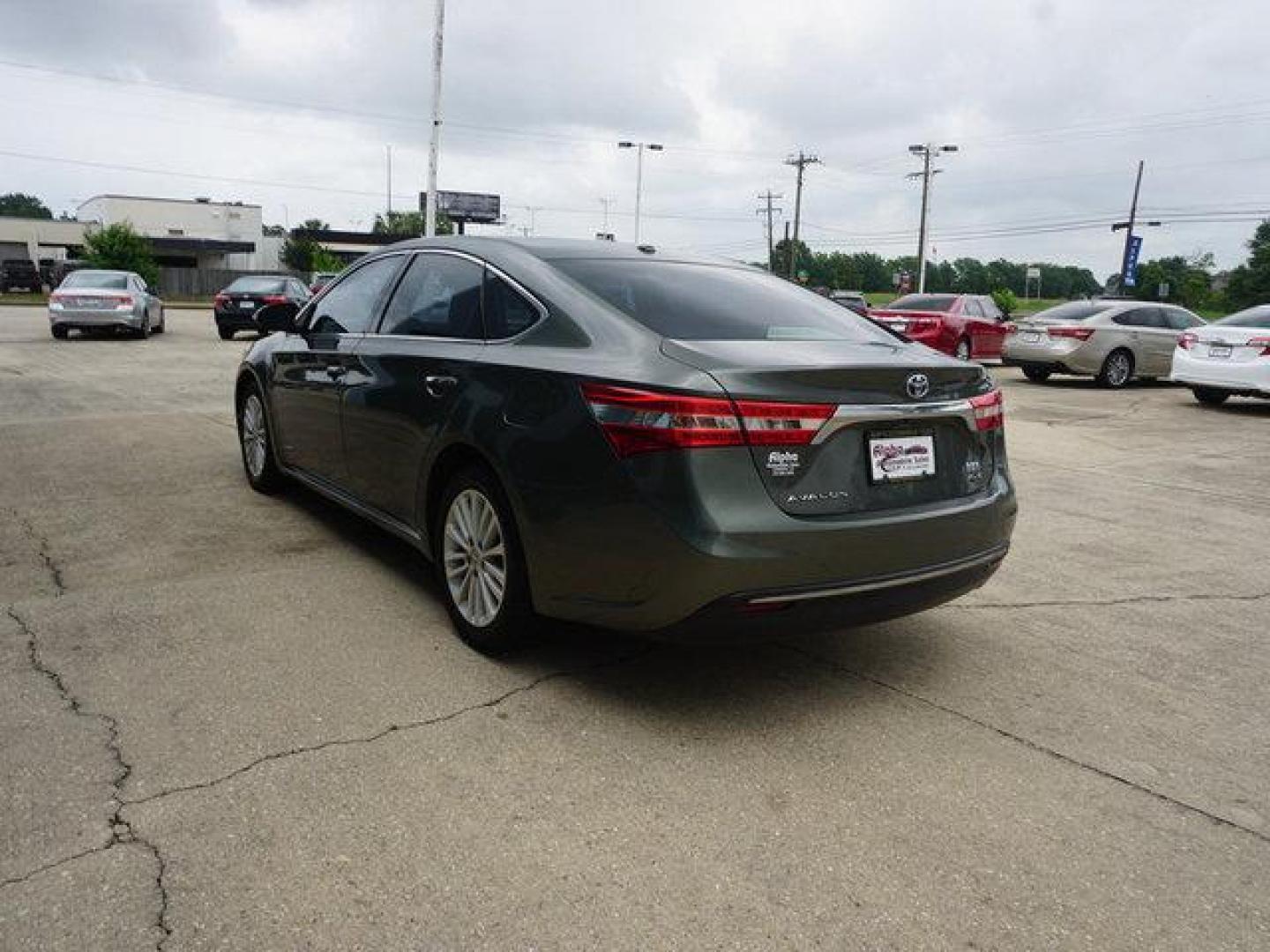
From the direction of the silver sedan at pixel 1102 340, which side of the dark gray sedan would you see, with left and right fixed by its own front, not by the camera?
right

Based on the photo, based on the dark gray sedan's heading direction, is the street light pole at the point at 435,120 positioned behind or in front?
in front

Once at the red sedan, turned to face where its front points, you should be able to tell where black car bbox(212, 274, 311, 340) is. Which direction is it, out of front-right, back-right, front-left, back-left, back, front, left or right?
back-left

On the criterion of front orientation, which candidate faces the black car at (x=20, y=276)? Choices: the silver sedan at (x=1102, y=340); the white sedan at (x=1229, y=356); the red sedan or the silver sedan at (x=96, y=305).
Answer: the silver sedan at (x=96, y=305)

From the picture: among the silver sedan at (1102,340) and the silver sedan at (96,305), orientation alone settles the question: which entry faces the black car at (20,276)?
the silver sedan at (96,305)

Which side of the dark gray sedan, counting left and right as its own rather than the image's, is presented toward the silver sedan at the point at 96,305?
front

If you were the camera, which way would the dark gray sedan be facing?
facing away from the viewer and to the left of the viewer

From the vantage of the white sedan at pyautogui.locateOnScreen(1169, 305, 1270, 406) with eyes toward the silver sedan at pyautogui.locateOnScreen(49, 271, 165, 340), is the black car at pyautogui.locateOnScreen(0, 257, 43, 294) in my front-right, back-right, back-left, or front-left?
front-right

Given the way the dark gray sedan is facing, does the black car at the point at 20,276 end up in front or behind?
in front

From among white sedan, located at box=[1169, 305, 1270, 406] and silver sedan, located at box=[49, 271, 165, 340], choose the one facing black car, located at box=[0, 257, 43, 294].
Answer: the silver sedan

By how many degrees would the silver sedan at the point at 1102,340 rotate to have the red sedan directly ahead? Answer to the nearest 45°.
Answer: approximately 90° to its left

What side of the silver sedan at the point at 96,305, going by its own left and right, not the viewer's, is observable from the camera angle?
back

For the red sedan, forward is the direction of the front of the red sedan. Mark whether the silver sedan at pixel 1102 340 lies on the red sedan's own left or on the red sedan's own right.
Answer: on the red sedan's own right
